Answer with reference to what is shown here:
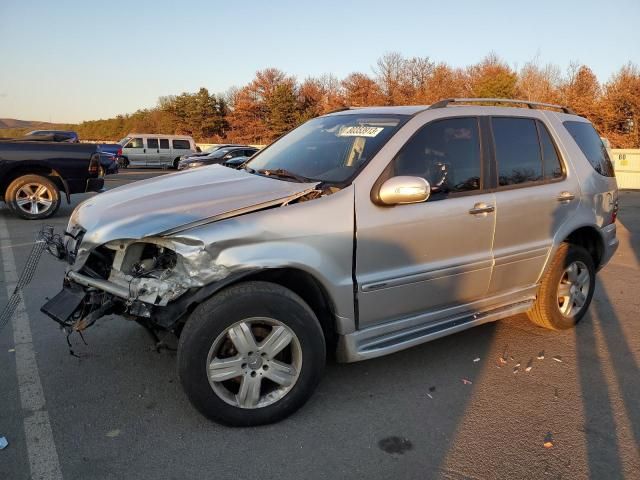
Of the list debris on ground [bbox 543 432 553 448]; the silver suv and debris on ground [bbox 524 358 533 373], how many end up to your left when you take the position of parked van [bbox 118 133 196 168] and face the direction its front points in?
3

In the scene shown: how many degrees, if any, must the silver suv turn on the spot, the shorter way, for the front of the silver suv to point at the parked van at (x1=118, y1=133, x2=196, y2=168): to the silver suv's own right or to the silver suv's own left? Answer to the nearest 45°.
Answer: approximately 135° to the silver suv's own right

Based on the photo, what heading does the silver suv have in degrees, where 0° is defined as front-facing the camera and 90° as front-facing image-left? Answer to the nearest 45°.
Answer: approximately 45°

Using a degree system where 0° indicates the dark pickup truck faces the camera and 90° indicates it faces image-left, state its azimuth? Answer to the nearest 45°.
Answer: approximately 90°

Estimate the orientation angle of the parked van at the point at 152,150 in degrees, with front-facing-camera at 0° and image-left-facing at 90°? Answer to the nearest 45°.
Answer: approximately 90°

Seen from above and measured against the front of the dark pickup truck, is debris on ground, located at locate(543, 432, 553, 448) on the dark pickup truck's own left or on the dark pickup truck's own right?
on the dark pickup truck's own left

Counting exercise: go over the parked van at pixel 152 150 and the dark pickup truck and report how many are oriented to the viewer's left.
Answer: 2

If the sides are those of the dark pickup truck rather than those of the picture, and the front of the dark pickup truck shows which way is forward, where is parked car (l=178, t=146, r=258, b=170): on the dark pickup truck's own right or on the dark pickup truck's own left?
on the dark pickup truck's own right

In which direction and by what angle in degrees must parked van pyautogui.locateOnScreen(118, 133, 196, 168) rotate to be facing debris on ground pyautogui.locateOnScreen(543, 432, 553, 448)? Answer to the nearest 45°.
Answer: approximately 90° to its left
